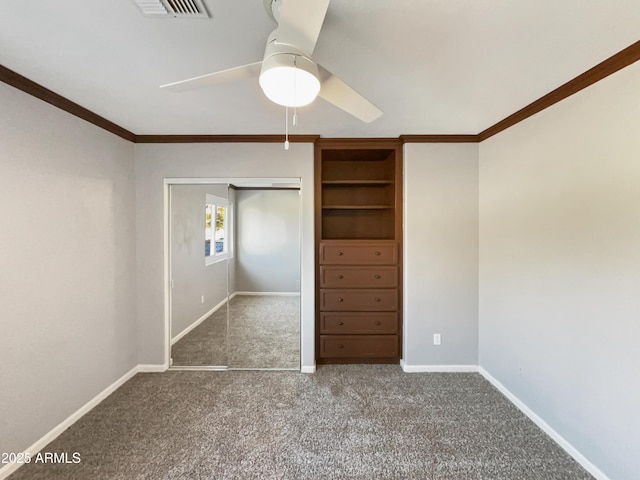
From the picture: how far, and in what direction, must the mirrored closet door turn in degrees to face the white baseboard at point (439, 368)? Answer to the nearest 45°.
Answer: approximately 45° to its left

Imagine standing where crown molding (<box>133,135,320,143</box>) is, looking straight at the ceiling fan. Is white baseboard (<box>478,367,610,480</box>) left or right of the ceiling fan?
left

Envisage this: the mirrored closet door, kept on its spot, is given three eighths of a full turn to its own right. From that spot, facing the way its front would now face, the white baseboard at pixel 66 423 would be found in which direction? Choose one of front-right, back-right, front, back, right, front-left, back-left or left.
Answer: left

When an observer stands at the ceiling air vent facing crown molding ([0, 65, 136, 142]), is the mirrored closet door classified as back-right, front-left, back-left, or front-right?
front-right

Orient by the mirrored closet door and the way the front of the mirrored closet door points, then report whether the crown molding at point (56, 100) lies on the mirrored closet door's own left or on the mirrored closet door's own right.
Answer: on the mirrored closet door's own right

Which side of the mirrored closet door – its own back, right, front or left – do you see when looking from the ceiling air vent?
front

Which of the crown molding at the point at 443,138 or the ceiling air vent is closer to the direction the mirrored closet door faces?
the ceiling air vent

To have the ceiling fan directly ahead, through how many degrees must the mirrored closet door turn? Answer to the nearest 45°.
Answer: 0° — it already faces it

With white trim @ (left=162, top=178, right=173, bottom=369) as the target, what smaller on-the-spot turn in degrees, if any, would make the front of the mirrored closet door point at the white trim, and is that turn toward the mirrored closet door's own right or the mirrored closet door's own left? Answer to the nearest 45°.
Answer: approximately 90° to the mirrored closet door's own right

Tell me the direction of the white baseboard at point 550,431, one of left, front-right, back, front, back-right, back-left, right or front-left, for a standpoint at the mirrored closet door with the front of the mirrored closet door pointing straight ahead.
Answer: front-left

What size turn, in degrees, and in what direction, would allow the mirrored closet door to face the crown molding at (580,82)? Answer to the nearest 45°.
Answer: approximately 45° to its left

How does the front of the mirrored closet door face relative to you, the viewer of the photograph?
facing the viewer
